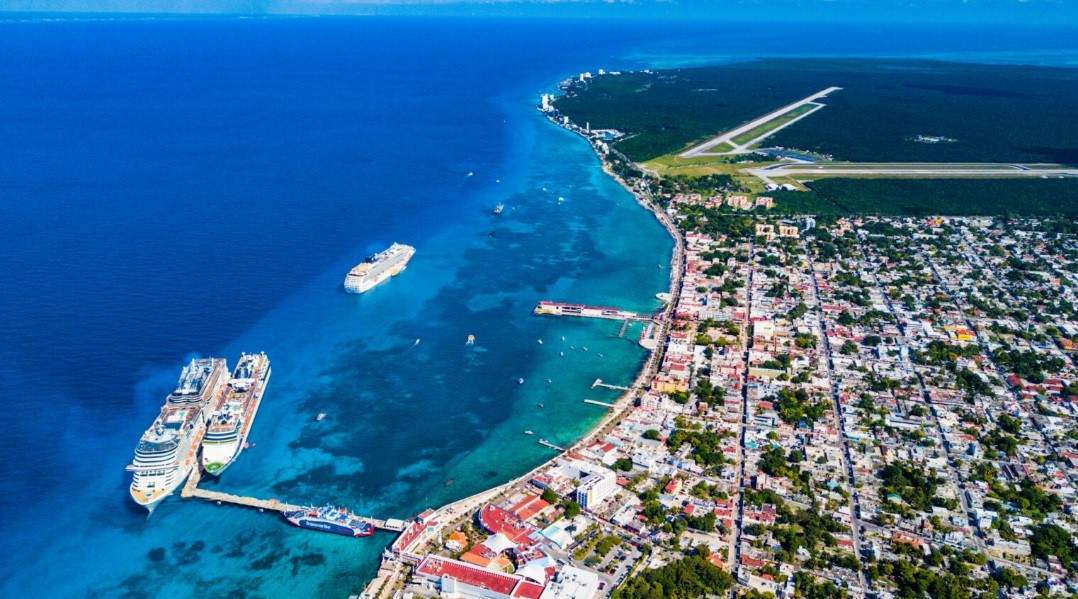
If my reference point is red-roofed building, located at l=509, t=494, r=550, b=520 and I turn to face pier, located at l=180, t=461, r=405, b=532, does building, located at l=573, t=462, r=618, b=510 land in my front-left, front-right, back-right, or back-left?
back-right

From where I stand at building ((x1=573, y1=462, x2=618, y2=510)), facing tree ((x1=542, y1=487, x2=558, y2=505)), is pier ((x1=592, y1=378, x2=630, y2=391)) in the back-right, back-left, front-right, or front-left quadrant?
back-right

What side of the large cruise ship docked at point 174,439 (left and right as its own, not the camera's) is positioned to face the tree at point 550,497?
left

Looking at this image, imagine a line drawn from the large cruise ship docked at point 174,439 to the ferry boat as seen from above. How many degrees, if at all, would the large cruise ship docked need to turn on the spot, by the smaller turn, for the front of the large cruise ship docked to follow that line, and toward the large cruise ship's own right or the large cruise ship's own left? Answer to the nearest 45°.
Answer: approximately 90° to the large cruise ship's own left

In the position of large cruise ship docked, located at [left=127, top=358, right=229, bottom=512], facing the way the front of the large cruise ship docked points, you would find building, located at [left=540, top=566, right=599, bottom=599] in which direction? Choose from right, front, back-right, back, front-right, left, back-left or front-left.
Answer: left

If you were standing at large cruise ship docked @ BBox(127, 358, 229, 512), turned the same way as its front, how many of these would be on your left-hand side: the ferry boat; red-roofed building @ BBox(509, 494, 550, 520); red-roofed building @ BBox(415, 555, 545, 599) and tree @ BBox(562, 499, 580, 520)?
4

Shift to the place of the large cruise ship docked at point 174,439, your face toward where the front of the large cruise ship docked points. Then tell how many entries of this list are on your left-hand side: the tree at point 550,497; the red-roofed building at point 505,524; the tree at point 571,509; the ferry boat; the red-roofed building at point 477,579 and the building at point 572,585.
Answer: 6

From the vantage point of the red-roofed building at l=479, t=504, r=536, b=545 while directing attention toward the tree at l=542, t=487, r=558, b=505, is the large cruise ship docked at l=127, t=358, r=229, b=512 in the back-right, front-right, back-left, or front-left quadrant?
back-left

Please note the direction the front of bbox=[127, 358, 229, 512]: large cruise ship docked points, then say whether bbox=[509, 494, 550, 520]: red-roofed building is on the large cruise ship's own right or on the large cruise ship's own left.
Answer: on the large cruise ship's own left

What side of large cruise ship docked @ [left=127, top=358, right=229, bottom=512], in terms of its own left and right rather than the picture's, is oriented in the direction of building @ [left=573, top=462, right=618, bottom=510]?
left

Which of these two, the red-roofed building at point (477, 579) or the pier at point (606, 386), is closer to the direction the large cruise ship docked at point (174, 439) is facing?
the red-roofed building

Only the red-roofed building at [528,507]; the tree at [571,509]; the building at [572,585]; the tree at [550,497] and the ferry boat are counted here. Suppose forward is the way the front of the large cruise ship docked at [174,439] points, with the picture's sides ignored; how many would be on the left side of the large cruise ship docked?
5

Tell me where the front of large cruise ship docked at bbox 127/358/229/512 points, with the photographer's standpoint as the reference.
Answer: facing the viewer and to the left of the viewer
